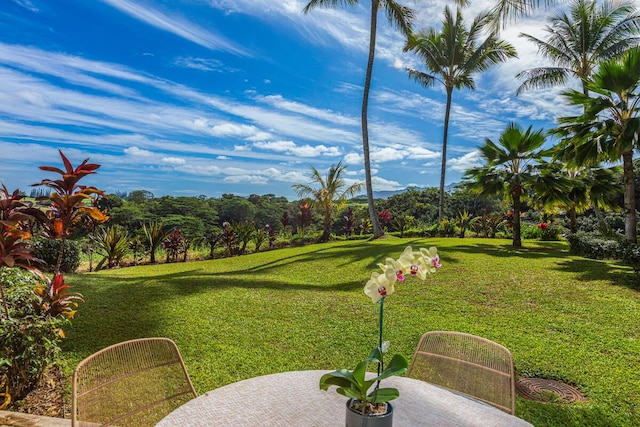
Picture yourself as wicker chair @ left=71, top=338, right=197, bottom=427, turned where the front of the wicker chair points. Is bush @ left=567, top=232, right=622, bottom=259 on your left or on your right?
on your left

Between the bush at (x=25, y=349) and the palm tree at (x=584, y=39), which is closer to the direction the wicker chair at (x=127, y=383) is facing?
the palm tree

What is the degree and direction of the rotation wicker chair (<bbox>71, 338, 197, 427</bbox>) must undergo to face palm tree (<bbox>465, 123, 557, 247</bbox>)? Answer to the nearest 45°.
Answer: approximately 90° to its left

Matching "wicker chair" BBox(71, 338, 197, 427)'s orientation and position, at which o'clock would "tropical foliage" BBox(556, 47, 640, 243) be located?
The tropical foliage is roughly at 10 o'clock from the wicker chair.

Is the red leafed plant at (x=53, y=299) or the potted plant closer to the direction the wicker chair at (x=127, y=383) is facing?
the potted plant

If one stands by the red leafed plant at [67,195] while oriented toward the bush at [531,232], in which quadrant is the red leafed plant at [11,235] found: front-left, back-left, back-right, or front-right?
back-right
